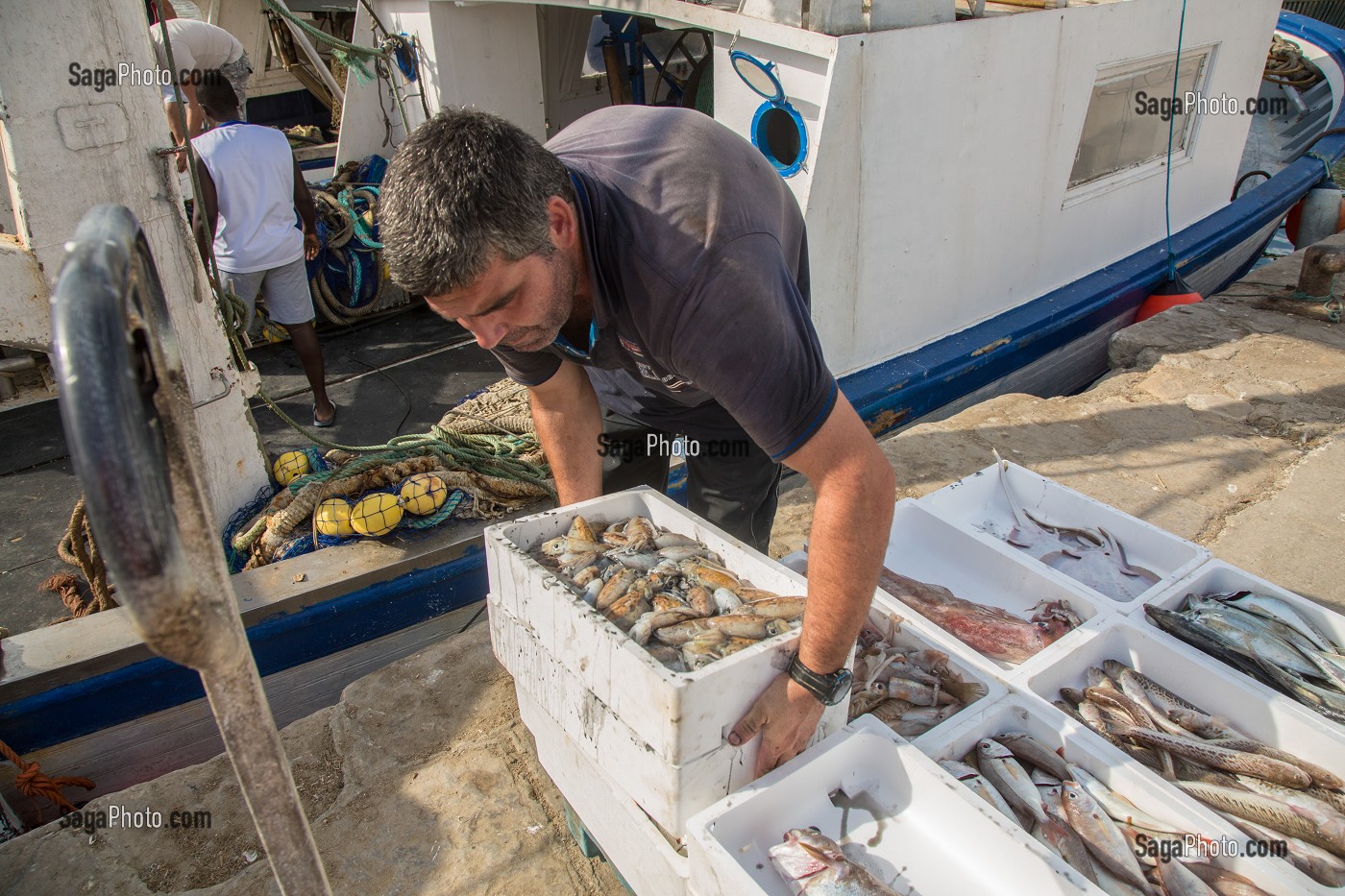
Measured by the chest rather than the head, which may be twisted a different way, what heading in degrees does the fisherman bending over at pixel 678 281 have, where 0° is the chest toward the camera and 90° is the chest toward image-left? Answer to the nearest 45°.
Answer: approximately 45°

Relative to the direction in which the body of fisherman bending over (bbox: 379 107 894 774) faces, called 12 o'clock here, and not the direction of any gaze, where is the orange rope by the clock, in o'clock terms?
The orange rope is roughly at 2 o'clock from the fisherman bending over.

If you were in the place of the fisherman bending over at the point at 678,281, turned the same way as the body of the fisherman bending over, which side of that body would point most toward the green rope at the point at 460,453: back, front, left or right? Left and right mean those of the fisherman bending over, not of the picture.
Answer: right

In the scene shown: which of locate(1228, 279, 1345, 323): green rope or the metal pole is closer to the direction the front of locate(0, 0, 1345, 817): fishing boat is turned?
the green rope

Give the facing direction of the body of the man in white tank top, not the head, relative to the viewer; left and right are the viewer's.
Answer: facing away from the viewer

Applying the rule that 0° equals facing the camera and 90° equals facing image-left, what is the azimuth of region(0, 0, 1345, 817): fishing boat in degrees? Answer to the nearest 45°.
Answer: approximately 225°

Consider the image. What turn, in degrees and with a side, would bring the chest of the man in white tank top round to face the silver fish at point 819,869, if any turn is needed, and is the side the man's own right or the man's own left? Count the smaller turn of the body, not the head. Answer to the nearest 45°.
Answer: approximately 180°

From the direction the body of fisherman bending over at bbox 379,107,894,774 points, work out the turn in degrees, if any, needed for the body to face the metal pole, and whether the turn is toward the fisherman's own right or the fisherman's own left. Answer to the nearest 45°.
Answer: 0° — they already face it

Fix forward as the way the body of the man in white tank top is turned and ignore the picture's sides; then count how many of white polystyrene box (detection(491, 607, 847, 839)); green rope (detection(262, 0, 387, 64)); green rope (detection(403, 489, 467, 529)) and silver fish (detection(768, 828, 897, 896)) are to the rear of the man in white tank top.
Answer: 3

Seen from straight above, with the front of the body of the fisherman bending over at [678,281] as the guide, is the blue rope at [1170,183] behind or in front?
behind

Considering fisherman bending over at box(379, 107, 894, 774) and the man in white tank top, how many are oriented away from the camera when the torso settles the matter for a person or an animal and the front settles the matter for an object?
1
